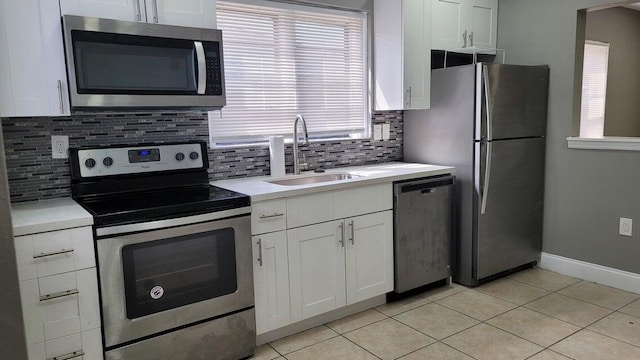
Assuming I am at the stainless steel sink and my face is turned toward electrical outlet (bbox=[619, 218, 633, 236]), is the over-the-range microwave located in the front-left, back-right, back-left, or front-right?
back-right

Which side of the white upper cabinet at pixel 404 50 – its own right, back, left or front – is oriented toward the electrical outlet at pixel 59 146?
right

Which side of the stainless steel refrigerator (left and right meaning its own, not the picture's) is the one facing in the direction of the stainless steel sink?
right

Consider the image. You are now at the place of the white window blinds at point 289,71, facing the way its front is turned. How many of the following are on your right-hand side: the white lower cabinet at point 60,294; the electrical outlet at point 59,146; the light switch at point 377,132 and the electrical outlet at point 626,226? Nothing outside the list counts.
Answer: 2

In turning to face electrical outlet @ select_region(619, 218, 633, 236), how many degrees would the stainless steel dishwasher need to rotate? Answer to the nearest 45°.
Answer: approximately 45° to its left

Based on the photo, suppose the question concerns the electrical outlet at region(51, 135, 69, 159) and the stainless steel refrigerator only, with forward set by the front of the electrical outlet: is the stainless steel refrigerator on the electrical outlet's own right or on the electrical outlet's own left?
on the electrical outlet's own left

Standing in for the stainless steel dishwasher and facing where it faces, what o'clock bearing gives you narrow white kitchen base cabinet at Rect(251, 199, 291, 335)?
The narrow white kitchen base cabinet is roughly at 3 o'clock from the stainless steel dishwasher.

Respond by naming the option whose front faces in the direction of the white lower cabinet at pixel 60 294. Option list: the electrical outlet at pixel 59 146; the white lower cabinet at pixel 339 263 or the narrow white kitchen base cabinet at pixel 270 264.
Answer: the electrical outlet

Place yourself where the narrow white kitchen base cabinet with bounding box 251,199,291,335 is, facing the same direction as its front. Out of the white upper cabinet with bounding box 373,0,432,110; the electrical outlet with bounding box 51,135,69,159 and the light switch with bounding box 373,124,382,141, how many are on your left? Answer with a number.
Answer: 2

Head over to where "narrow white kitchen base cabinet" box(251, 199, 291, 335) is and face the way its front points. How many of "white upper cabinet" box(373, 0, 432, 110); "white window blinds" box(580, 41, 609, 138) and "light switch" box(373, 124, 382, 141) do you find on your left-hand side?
3
